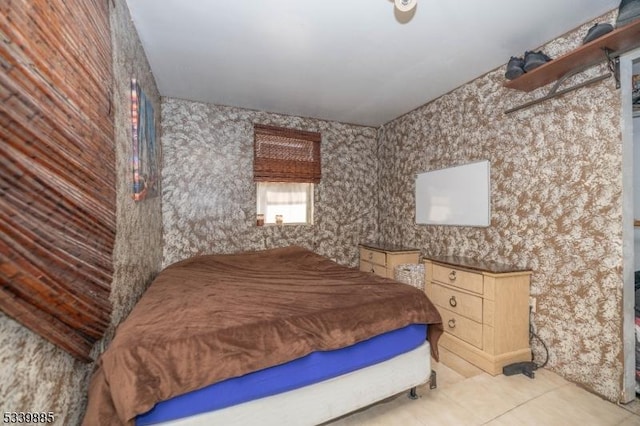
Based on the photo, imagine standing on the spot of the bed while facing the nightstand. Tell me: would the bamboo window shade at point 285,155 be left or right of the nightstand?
left

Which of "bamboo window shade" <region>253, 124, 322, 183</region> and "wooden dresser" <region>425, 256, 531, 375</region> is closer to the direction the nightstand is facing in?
the bamboo window shade

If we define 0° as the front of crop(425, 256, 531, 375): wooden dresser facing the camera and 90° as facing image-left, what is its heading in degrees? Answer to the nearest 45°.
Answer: approximately 45°

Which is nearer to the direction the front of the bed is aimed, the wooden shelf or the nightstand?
the wooden shelf

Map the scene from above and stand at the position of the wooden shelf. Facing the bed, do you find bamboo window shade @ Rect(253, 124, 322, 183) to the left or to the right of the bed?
right

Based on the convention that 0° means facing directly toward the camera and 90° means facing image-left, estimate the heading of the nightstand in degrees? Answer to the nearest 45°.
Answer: approximately 45°

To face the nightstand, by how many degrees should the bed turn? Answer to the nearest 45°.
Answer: approximately 90° to its left

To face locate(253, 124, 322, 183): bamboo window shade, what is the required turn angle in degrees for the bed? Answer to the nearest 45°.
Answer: approximately 135° to its left

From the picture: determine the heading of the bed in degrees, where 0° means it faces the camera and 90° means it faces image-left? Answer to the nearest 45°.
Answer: approximately 315°
